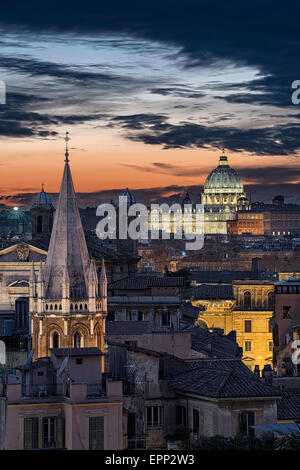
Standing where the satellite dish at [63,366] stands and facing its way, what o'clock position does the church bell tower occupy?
The church bell tower is roughly at 3 o'clock from the satellite dish.

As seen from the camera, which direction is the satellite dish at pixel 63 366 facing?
to the viewer's left
